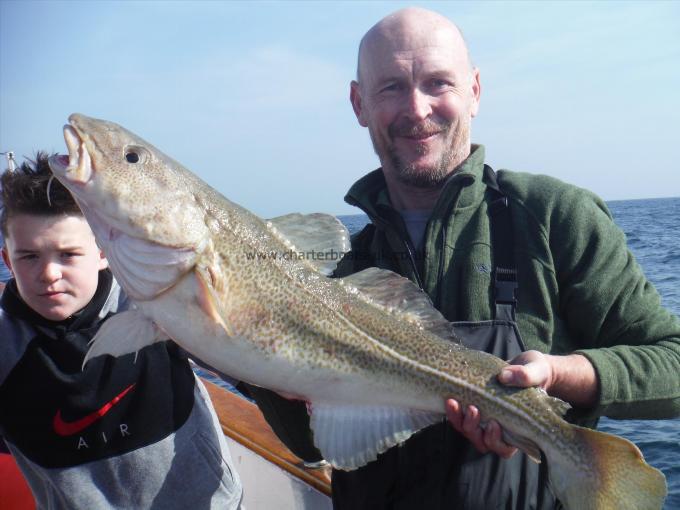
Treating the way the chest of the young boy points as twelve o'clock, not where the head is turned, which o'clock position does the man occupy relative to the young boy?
The man is roughly at 10 o'clock from the young boy.

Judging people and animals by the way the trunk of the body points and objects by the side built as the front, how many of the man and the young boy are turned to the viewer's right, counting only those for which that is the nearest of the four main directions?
0

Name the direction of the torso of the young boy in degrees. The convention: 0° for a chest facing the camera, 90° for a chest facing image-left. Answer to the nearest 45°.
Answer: approximately 0°

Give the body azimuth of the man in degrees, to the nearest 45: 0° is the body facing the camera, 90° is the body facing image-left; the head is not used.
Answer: approximately 45°

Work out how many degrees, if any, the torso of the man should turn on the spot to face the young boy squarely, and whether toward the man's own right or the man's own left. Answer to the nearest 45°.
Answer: approximately 45° to the man's own right
